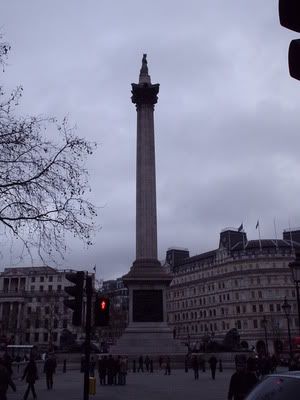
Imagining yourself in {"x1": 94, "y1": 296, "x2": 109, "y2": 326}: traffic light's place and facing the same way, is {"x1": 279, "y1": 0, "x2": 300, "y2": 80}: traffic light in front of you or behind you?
in front

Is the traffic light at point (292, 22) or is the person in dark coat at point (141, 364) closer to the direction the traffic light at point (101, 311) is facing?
the traffic light

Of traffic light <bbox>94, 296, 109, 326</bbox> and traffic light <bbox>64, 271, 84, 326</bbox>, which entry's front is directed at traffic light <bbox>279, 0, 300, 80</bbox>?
traffic light <bbox>94, 296, 109, 326</bbox>

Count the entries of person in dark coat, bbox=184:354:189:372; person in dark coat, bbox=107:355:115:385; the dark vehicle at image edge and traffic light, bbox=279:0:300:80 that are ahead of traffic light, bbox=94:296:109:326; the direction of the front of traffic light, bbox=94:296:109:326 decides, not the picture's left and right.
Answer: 2

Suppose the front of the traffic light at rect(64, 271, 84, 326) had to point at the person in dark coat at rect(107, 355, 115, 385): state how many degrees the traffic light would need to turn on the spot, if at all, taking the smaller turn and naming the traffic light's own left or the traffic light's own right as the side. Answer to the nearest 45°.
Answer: approximately 90° to the traffic light's own right

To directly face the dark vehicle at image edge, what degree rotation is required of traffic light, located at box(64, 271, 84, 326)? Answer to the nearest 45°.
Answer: approximately 90° to its left

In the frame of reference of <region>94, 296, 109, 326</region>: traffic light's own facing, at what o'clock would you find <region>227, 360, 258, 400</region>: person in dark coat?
The person in dark coat is roughly at 10 o'clock from the traffic light.
